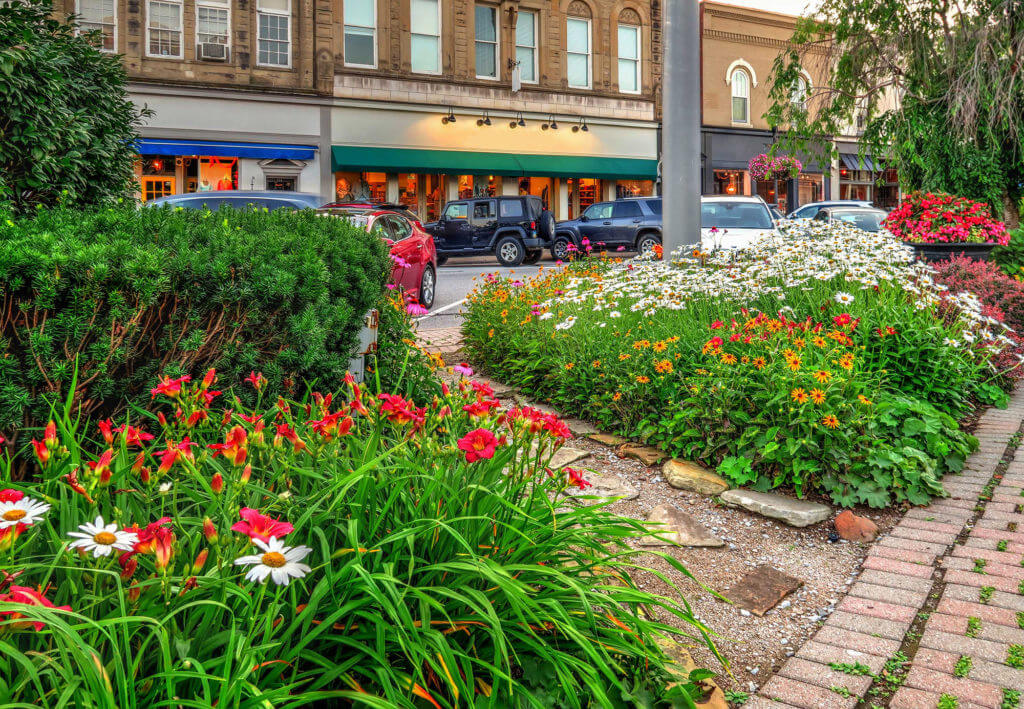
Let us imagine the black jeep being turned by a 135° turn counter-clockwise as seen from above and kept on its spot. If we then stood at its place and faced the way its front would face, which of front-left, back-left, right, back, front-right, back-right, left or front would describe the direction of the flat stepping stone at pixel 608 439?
front

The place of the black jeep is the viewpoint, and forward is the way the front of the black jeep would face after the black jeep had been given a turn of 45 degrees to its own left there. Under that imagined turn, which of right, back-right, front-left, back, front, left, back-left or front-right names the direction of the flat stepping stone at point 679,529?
left

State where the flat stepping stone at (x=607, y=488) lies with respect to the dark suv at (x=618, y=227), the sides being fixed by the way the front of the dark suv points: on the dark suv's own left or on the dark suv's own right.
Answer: on the dark suv's own left

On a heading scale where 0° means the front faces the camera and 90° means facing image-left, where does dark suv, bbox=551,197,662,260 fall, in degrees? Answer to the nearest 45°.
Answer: approximately 90°

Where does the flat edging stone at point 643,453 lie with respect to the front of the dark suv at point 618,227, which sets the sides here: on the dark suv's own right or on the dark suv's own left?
on the dark suv's own left

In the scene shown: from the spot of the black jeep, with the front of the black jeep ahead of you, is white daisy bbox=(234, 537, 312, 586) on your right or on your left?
on your left

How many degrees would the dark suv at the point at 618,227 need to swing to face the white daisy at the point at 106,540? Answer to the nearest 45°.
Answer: approximately 90° to its left

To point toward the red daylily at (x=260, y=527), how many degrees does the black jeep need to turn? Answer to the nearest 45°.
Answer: approximately 135° to its left

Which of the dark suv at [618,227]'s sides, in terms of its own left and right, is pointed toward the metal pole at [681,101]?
left

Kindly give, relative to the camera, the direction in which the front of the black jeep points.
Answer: facing away from the viewer and to the left of the viewer
